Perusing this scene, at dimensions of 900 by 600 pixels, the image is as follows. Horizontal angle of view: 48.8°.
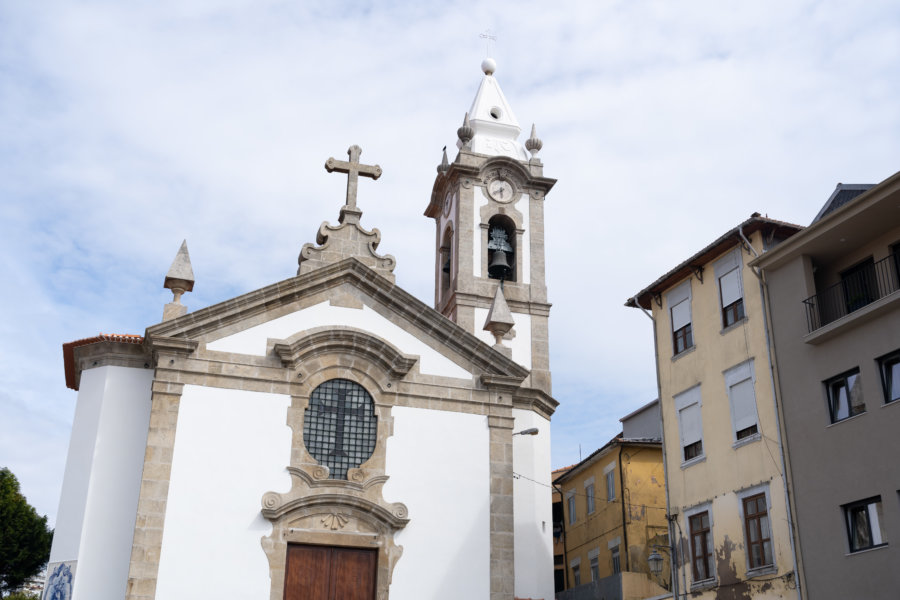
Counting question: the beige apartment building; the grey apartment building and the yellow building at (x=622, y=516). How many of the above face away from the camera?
0

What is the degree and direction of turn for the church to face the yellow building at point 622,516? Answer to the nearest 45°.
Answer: approximately 135° to its left

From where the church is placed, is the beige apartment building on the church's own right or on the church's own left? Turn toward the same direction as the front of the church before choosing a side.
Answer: on the church's own left

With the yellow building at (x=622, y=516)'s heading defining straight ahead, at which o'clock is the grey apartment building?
The grey apartment building is roughly at 10 o'clock from the yellow building.

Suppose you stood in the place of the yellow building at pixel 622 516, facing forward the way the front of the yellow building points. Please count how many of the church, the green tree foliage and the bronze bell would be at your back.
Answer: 0

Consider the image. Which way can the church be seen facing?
toward the camera

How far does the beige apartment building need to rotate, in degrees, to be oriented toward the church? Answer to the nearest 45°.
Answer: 0° — it already faces it

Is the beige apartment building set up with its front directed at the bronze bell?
no

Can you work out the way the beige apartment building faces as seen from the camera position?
facing the viewer and to the left of the viewer

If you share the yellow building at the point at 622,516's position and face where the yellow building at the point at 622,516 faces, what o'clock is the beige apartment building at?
The beige apartment building is roughly at 10 o'clock from the yellow building.

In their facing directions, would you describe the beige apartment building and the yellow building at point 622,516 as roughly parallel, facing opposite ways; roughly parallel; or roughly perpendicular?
roughly parallel

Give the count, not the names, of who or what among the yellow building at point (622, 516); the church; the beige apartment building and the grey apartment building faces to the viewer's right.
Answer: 0

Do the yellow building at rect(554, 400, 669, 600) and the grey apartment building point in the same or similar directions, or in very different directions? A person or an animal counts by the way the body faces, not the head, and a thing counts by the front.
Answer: same or similar directions
